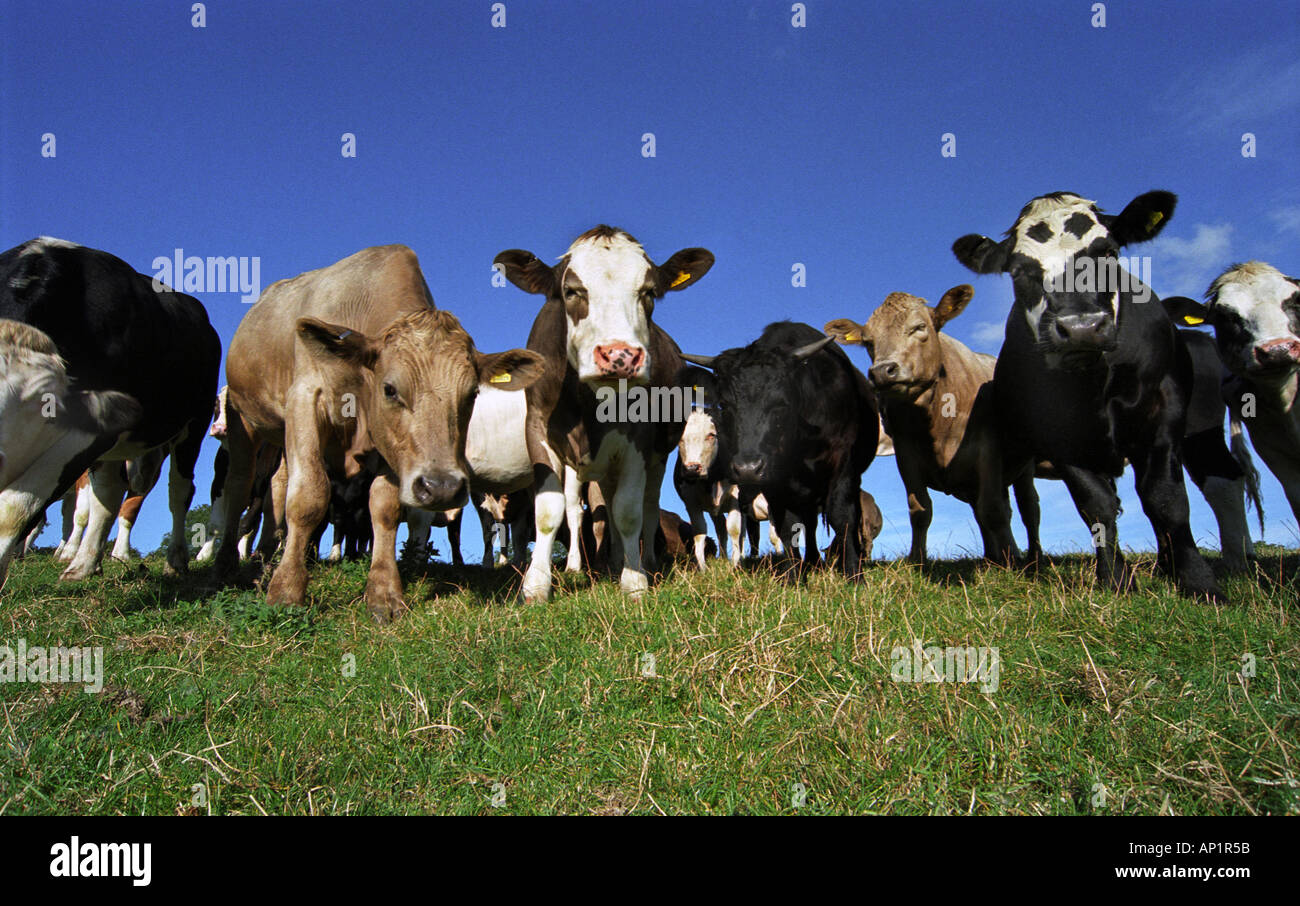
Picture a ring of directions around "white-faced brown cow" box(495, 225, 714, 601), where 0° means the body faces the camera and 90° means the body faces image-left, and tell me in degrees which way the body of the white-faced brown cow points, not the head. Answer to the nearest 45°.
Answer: approximately 0°

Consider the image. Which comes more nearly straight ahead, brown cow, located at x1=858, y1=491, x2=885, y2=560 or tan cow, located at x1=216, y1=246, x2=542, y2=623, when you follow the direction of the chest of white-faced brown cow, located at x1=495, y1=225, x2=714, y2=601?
the tan cow

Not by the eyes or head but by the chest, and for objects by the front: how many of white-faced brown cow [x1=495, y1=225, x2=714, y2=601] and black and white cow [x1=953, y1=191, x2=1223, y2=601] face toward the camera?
2

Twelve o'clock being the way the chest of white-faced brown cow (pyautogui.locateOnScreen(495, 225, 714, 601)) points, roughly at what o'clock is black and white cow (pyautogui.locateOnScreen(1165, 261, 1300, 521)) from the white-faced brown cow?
The black and white cow is roughly at 9 o'clock from the white-faced brown cow.

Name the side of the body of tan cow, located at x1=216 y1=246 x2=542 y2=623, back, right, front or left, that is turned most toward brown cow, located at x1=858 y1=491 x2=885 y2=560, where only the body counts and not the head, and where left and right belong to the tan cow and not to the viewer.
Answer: left

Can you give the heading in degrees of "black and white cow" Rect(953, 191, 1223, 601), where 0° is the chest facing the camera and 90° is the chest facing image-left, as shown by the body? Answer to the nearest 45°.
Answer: approximately 0°

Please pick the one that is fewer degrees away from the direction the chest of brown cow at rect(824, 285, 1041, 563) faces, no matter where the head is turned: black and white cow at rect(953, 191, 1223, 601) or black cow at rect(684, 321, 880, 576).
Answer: the black cow

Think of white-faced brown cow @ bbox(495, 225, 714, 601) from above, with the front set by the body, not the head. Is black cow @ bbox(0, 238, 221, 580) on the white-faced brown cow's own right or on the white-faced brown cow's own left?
on the white-faced brown cow's own right

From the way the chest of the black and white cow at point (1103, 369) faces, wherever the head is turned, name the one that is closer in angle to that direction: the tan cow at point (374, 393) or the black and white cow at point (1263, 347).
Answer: the tan cow
